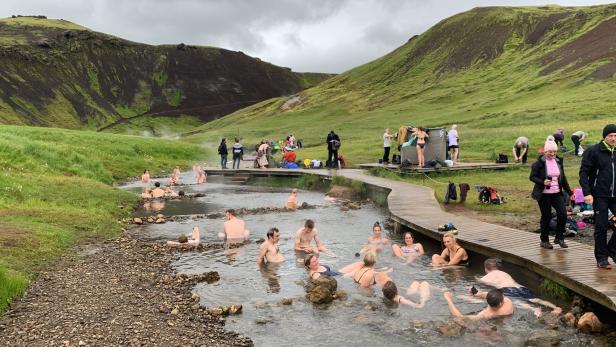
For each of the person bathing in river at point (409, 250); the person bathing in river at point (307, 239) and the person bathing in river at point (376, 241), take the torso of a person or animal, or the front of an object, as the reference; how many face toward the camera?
3

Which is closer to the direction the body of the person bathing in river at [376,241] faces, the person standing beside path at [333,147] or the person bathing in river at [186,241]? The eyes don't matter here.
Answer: the person bathing in river

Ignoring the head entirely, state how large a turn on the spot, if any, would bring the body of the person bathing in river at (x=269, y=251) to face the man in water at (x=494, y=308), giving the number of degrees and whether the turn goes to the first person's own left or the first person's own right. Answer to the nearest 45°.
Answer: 0° — they already face them

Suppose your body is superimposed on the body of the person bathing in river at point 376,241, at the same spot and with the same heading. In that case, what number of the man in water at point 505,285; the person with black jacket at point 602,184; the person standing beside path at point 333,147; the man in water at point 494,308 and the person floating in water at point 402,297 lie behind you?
1

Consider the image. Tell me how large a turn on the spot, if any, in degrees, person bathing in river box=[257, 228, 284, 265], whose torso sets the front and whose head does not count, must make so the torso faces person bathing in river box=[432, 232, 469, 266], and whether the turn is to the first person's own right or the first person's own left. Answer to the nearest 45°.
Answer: approximately 45° to the first person's own left

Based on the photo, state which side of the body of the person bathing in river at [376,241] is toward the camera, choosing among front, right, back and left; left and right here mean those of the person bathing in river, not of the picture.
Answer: front

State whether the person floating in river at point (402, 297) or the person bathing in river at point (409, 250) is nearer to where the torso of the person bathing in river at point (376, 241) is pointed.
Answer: the person floating in river

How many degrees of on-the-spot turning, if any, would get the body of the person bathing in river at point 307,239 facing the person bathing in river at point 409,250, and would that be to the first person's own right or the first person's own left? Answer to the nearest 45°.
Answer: approximately 90° to the first person's own left

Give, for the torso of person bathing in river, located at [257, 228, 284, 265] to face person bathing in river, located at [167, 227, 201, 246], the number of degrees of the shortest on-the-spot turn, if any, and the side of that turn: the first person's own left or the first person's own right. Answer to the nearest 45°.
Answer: approximately 180°

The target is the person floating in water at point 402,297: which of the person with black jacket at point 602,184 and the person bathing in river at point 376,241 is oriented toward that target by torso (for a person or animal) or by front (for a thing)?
the person bathing in river

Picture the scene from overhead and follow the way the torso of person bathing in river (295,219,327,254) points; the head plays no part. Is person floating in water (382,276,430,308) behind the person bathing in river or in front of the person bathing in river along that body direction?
in front

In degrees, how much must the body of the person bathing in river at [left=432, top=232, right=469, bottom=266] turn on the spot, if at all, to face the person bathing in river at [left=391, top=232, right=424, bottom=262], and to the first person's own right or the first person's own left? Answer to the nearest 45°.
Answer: approximately 90° to the first person's own right

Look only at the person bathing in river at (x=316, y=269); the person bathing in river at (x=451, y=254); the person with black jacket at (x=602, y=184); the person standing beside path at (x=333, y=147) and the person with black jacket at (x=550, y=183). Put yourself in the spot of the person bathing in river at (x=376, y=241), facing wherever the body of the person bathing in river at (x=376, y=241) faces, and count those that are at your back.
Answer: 1
